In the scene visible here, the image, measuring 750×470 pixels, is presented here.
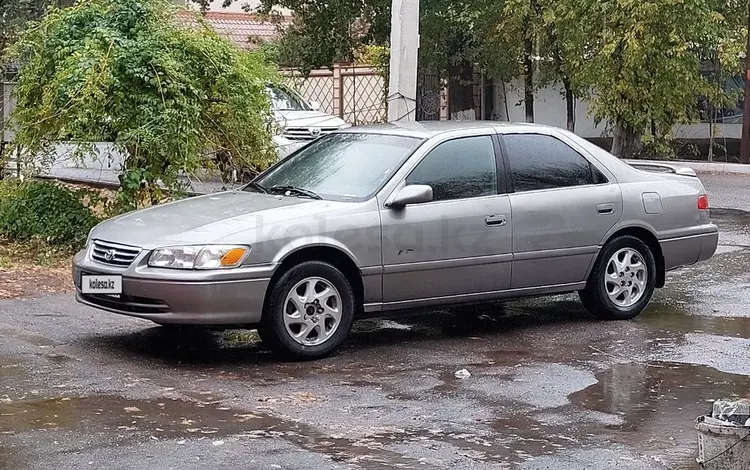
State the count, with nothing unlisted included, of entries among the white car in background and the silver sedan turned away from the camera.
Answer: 0

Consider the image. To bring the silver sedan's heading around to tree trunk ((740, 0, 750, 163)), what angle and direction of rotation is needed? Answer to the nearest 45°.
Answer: approximately 180°

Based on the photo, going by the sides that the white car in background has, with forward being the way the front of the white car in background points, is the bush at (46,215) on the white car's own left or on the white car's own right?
on the white car's own right

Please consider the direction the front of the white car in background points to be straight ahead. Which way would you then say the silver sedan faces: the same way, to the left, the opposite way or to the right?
to the right

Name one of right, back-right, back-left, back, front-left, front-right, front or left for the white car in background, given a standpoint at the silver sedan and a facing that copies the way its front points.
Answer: back-right

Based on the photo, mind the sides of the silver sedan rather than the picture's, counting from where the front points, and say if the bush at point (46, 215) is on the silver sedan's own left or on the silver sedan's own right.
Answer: on the silver sedan's own right

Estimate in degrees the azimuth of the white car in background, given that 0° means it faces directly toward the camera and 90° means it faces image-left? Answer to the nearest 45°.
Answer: approximately 315°

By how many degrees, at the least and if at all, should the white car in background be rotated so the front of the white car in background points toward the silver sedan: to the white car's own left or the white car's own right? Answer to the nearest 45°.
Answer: approximately 45° to the white car's own right

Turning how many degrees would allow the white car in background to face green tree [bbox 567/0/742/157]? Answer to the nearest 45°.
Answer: approximately 90° to its left

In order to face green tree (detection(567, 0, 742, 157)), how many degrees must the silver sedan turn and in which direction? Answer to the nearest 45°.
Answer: approximately 135° to its right

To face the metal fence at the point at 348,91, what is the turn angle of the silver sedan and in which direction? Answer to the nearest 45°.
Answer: approximately 135° to its right

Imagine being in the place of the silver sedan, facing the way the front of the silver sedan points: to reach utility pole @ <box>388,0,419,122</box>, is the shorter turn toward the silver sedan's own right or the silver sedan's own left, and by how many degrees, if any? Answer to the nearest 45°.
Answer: approximately 135° to the silver sedan's own right

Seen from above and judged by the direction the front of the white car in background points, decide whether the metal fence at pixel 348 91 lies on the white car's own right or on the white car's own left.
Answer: on the white car's own left

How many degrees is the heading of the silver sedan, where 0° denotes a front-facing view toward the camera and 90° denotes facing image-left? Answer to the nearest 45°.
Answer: approximately 45°
